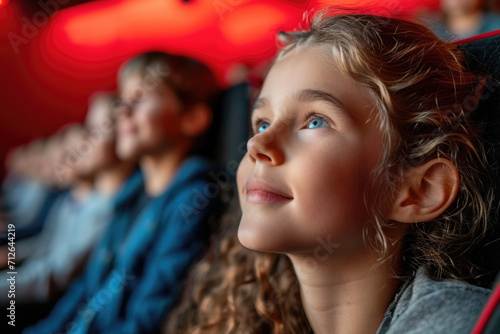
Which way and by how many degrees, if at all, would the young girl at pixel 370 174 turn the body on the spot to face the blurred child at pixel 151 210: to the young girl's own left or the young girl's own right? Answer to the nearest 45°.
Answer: approximately 90° to the young girl's own right

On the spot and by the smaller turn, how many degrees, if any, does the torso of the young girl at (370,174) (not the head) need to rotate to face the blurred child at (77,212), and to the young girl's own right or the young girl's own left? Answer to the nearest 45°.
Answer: approximately 90° to the young girl's own right

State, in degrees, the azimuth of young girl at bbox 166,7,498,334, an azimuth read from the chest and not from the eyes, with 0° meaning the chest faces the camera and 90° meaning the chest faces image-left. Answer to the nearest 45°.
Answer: approximately 45°

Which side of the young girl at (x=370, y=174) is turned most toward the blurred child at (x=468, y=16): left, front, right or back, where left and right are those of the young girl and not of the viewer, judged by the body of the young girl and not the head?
back
